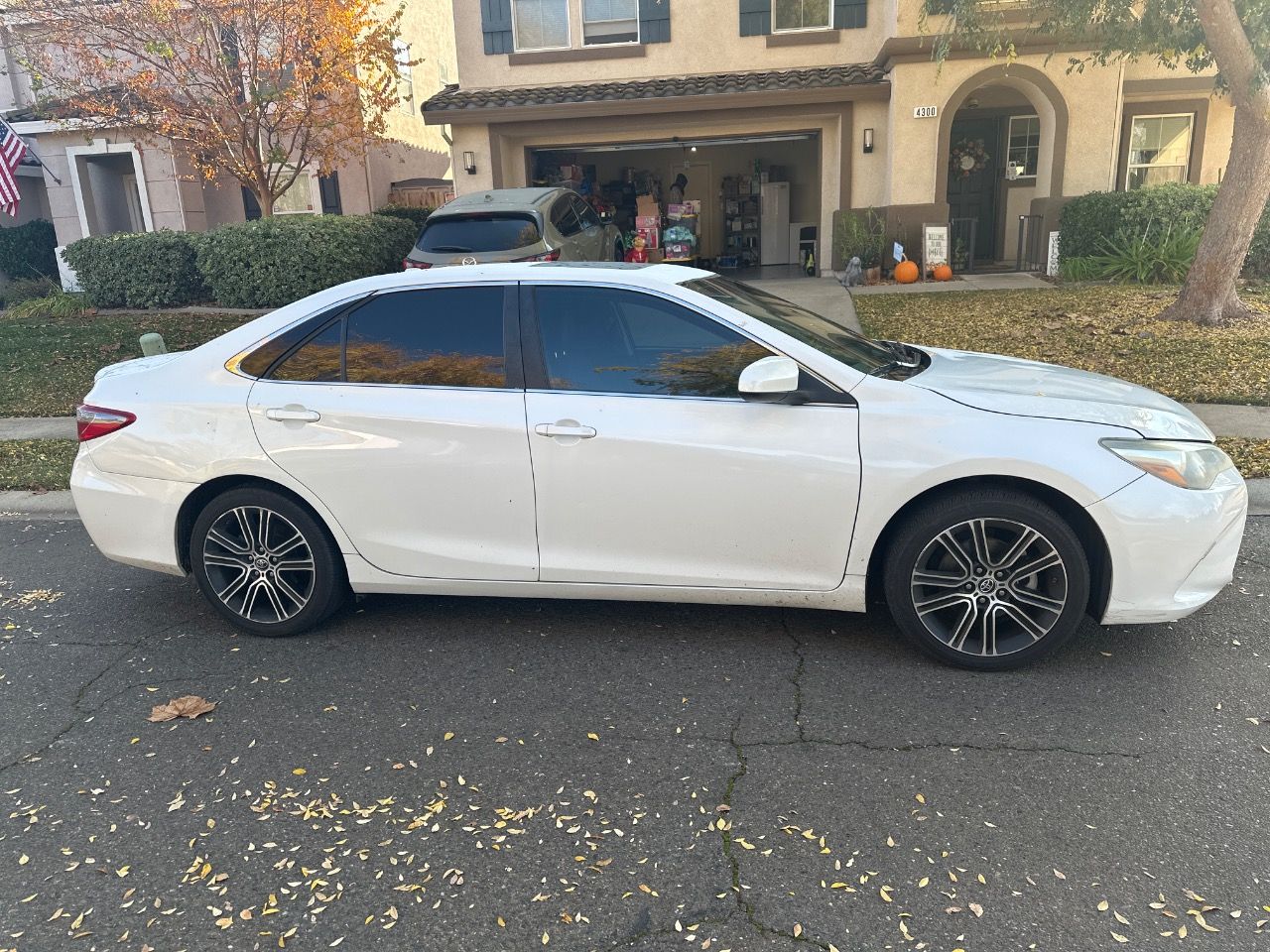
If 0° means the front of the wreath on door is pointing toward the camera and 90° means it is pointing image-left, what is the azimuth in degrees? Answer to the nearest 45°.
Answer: approximately 0°

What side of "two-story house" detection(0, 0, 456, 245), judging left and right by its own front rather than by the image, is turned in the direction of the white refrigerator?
left

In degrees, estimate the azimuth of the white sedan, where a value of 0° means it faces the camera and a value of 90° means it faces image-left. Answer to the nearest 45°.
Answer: approximately 270°

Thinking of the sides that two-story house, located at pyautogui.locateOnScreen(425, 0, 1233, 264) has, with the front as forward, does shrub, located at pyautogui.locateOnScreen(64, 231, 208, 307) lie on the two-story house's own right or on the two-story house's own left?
on the two-story house's own right

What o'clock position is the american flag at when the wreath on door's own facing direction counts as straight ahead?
The american flag is roughly at 2 o'clock from the wreath on door.

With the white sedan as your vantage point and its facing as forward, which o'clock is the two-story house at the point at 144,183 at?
The two-story house is roughly at 8 o'clock from the white sedan.

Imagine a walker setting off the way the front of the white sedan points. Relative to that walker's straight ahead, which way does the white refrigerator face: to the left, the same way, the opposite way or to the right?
to the right

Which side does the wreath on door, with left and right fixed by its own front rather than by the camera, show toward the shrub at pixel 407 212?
right

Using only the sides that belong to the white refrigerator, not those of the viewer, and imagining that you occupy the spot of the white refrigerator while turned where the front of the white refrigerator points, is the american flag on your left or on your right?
on your right

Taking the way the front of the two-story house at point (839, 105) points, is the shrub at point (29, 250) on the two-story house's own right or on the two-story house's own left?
on the two-story house's own right

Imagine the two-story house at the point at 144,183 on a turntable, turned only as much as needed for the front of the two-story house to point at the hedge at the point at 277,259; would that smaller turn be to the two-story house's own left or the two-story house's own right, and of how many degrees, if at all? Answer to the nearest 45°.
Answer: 0° — it already faces it
